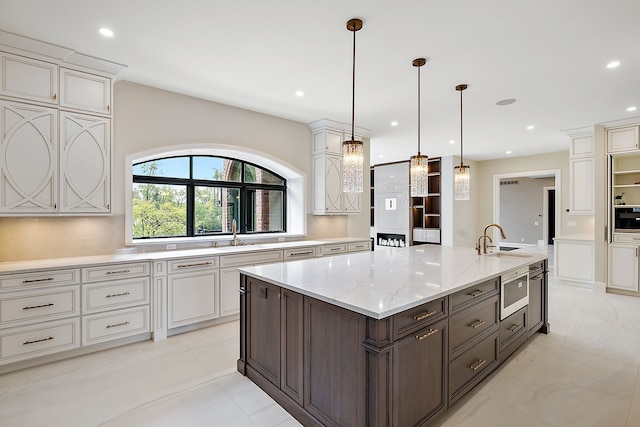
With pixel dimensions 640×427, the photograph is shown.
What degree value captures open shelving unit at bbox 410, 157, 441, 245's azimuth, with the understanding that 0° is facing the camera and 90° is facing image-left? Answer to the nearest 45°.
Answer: approximately 45°

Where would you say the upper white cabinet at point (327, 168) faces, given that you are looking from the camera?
facing the viewer and to the right of the viewer

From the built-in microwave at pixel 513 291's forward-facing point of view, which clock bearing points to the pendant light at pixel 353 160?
The pendant light is roughly at 3 o'clock from the built-in microwave.

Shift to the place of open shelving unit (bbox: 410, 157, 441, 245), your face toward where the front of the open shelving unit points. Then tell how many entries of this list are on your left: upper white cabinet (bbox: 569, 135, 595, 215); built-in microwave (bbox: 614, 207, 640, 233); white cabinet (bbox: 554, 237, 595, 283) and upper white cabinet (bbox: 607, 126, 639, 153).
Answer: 4

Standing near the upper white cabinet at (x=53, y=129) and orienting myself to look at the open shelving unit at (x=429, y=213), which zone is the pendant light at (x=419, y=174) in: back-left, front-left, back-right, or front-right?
front-right

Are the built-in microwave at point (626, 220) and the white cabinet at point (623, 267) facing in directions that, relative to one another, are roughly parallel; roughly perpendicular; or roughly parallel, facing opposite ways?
roughly parallel

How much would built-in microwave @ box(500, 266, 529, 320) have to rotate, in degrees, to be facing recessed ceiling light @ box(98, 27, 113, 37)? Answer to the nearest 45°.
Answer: approximately 90° to its right

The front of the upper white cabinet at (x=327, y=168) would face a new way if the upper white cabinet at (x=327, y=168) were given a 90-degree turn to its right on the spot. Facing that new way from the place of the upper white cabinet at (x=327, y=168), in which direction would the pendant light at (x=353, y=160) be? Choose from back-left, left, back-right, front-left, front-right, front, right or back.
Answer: front-left

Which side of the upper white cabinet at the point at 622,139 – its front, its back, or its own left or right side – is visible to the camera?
front
